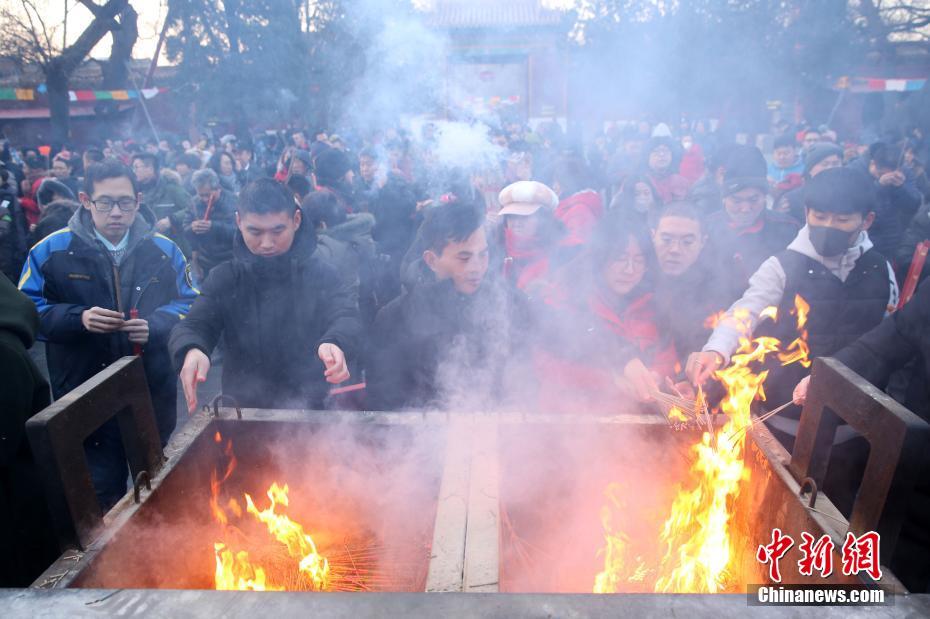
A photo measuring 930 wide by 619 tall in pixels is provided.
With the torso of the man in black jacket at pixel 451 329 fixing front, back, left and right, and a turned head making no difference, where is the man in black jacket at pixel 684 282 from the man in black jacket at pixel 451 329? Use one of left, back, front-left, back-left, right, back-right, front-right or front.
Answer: front-left

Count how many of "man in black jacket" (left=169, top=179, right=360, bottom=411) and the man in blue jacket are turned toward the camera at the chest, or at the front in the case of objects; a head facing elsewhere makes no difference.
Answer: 2

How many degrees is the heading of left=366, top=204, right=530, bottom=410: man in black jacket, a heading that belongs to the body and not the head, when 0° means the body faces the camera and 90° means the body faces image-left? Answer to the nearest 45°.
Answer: approximately 315°

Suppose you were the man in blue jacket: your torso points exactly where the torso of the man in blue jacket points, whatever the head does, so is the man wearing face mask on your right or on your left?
on your left

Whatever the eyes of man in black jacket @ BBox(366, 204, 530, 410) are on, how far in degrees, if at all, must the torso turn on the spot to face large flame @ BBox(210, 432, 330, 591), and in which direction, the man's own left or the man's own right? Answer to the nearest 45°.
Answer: approximately 90° to the man's own right

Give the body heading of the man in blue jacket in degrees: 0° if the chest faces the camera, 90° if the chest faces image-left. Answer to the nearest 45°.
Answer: approximately 0°

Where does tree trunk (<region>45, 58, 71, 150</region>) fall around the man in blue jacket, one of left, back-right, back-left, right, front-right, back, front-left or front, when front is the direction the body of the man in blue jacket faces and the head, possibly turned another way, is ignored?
back

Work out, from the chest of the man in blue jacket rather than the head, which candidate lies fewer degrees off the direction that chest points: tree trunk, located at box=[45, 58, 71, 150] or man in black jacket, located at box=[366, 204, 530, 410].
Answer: the man in black jacket

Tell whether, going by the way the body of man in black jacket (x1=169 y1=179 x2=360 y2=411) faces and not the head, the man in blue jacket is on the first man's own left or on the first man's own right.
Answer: on the first man's own right
